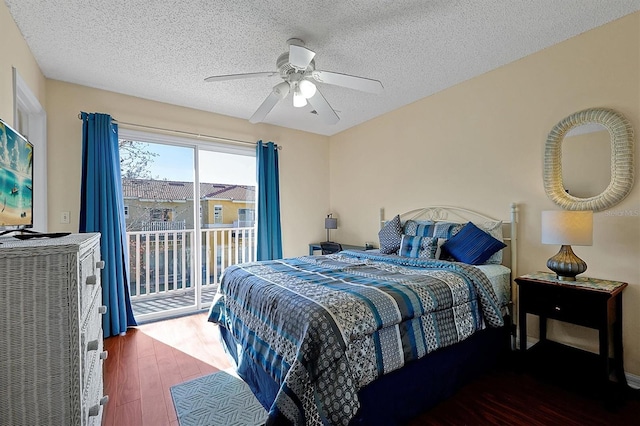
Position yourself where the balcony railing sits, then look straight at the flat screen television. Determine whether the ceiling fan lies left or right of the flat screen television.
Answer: left

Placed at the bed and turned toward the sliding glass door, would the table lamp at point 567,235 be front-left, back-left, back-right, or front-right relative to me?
back-right

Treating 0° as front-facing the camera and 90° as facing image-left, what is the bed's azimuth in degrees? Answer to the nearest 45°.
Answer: approximately 45°

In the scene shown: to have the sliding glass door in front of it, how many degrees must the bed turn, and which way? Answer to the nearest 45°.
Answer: approximately 90° to its right

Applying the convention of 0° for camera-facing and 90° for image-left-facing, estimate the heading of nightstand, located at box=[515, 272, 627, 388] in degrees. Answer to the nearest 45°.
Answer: approximately 45°

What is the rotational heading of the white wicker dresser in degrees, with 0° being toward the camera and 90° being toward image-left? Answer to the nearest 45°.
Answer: approximately 270°

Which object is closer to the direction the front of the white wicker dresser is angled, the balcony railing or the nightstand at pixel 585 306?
the nightstand

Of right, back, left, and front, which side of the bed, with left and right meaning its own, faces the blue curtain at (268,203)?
right

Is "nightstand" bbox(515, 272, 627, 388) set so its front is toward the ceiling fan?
yes

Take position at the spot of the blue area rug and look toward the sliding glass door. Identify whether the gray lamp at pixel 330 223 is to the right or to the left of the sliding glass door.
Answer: right

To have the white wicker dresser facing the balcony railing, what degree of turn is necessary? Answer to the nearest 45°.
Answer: approximately 45° to its left
